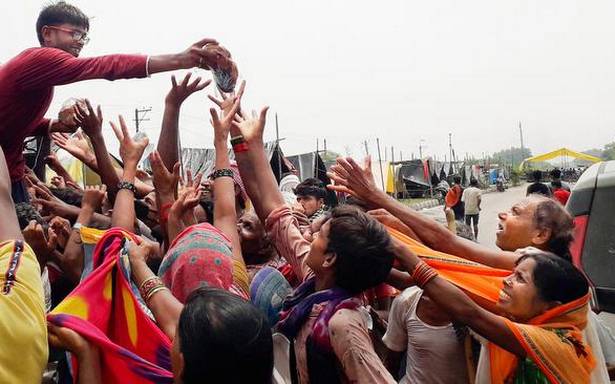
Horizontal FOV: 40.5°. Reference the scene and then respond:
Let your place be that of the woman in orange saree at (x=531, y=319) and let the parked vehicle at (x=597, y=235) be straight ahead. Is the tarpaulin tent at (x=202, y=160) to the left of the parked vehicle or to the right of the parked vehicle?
left

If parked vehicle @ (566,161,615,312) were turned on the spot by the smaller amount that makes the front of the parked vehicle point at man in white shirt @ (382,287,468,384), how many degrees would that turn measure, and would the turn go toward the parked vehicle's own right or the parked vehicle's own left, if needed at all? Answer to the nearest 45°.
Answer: approximately 180°

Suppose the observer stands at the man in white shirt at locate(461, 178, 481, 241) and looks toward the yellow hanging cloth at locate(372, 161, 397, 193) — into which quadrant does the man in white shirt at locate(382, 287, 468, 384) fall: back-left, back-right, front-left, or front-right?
back-left

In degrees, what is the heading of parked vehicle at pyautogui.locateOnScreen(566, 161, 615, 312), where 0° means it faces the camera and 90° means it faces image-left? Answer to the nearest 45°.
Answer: approximately 180°

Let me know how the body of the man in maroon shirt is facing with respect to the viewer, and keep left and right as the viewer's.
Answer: facing to the right of the viewer

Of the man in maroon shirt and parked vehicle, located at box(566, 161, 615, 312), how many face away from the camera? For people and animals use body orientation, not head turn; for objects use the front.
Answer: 1

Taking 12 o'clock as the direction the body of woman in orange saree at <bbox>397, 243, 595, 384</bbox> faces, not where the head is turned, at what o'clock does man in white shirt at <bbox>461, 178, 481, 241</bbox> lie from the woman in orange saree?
The man in white shirt is roughly at 3 o'clock from the woman in orange saree.

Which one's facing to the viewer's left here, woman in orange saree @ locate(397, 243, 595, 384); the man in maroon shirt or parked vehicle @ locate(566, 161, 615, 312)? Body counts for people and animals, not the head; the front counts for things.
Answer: the woman in orange saree

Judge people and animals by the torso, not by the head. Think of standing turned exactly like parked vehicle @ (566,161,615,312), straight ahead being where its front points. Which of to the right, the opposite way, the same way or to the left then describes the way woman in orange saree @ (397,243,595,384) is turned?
to the left

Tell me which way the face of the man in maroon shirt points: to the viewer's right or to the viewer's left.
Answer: to the viewer's right

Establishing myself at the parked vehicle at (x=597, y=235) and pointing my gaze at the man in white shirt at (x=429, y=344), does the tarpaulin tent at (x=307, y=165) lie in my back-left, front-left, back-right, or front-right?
back-right

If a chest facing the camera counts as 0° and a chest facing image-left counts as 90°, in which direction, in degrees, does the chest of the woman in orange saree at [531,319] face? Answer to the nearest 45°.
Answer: approximately 90°
